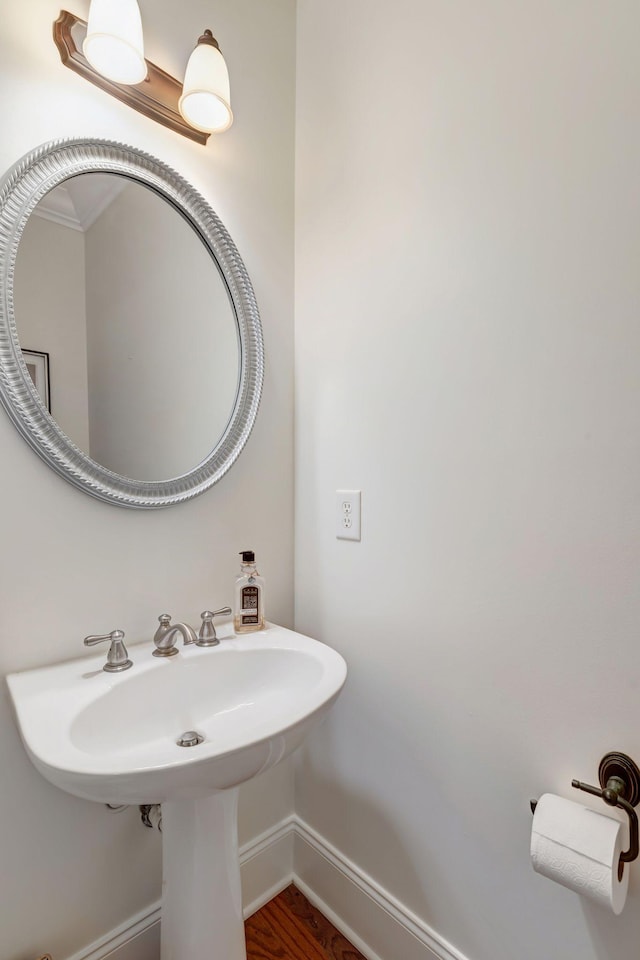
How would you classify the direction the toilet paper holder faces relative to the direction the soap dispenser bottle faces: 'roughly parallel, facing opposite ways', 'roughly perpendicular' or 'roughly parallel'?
roughly perpendicular

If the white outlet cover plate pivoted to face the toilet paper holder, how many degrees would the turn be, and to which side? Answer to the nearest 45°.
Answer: approximately 90° to its left

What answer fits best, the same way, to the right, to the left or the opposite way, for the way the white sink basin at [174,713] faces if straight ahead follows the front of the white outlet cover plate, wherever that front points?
to the left

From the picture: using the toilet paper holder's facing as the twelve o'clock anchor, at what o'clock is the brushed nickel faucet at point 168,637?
The brushed nickel faucet is roughly at 1 o'clock from the toilet paper holder.

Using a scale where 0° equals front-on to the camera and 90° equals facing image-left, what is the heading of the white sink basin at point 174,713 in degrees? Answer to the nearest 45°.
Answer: approximately 315°
